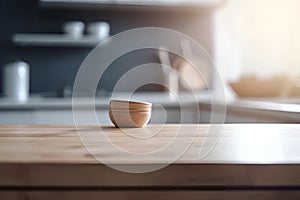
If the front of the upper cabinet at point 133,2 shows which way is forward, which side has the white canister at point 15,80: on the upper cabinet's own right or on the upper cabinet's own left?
on the upper cabinet's own right

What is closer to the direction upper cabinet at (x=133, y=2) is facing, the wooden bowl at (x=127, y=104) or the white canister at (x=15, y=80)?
the wooden bowl

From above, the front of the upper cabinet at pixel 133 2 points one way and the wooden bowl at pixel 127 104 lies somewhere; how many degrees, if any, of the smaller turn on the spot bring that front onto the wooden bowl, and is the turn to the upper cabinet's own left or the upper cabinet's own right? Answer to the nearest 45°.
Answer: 0° — it already faces it

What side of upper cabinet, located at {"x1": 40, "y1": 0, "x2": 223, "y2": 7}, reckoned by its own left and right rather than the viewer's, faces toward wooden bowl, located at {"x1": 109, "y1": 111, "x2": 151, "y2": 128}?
front

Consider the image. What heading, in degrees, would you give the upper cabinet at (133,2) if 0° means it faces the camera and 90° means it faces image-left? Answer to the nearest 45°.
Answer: approximately 0°

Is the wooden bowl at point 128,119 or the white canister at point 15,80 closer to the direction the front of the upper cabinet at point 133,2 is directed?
the wooden bowl
